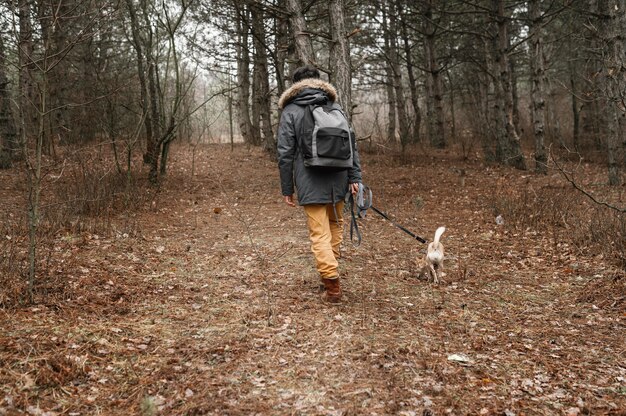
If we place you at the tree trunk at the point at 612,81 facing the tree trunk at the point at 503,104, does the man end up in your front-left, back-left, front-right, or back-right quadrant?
back-left

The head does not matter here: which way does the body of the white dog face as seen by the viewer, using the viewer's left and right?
facing away from the viewer and to the left of the viewer

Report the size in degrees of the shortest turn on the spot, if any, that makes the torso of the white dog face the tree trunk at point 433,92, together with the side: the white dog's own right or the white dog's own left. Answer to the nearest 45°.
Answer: approximately 45° to the white dog's own right

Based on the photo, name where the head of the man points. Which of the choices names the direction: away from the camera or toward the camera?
away from the camera

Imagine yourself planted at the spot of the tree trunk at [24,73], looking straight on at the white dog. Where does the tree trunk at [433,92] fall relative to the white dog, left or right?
left

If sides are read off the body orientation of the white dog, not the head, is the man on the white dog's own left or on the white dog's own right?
on the white dog's own left
